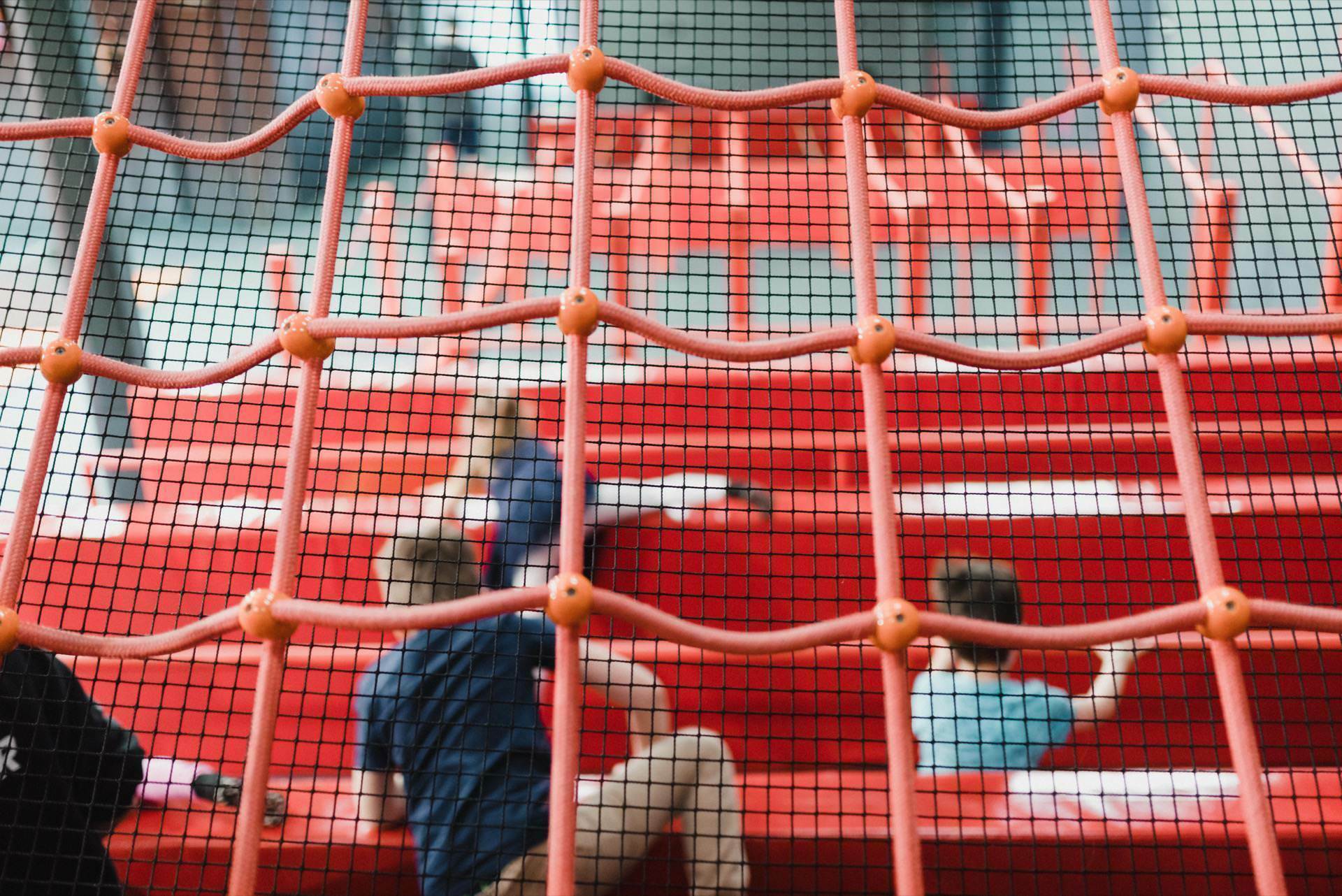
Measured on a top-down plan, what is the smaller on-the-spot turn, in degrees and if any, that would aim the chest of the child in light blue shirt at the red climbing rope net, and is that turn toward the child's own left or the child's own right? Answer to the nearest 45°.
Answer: approximately 180°

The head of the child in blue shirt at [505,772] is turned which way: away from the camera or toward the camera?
away from the camera

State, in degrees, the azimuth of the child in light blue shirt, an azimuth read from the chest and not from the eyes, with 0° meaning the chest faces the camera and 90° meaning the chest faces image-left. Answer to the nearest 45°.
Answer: approximately 180°
